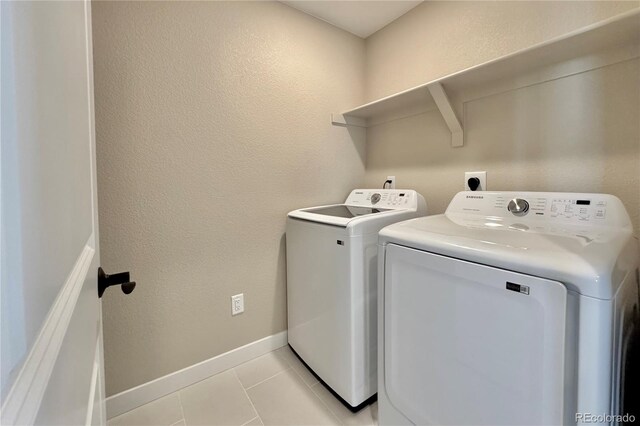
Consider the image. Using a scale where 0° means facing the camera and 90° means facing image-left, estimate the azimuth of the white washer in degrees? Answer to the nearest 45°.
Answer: approximately 45°

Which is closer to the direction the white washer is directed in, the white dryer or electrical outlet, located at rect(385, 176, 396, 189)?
the white dryer

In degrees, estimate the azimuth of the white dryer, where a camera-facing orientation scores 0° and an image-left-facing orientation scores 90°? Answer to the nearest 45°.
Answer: approximately 45°

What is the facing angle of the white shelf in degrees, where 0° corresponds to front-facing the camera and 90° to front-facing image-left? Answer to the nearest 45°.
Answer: approximately 45°

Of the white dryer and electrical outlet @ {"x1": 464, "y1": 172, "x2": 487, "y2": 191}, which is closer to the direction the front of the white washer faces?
the white dryer

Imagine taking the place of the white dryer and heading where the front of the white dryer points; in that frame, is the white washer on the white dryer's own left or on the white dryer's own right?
on the white dryer's own right
